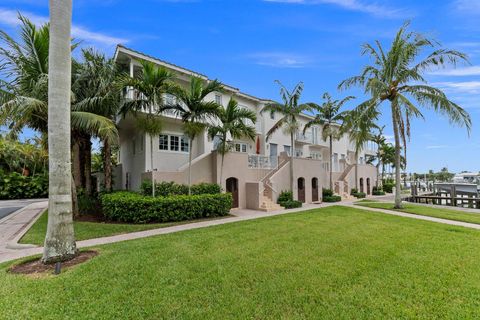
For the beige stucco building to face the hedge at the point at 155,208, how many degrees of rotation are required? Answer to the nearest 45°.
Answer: approximately 45° to its right

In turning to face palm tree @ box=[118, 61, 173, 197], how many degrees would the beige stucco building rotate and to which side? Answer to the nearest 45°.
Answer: approximately 45° to its right

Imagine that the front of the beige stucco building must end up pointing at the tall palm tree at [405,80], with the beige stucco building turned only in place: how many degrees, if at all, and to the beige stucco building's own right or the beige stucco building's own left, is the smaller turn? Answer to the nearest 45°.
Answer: approximately 45° to the beige stucco building's own left

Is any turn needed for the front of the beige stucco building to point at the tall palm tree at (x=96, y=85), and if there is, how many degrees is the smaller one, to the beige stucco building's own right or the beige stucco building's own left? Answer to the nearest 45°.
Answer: approximately 90° to the beige stucco building's own right

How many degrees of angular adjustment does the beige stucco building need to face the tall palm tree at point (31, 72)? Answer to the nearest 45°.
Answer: approximately 90° to its right

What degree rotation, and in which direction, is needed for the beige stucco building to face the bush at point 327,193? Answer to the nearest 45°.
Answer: approximately 90° to its left

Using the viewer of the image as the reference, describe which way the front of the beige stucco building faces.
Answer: facing the viewer and to the right of the viewer

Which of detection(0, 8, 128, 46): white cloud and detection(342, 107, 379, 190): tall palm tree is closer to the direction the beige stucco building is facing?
the tall palm tree
